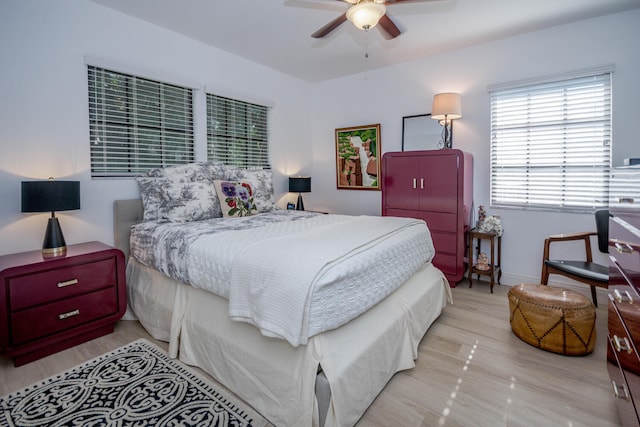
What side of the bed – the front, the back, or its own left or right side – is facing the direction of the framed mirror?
left

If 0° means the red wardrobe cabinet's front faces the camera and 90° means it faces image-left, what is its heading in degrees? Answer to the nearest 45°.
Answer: approximately 0°

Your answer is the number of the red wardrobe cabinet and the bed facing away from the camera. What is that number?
0

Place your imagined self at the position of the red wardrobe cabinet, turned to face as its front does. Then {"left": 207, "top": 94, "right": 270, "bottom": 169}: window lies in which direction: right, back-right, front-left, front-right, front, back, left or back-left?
right

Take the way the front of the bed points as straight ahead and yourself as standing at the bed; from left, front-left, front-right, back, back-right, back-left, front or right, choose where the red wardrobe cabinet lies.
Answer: left

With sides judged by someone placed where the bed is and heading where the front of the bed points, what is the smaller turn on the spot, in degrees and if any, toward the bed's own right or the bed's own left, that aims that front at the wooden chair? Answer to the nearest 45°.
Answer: approximately 45° to the bed's own left

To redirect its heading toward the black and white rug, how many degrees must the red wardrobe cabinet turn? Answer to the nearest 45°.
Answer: approximately 45° to its right

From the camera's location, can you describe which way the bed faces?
facing the viewer and to the right of the viewer

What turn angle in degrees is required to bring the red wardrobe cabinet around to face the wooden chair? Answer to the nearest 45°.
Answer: approximately 45° to its left

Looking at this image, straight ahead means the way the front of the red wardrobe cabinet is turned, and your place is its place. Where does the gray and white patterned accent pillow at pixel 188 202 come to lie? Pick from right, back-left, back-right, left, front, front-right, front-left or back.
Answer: front-right
